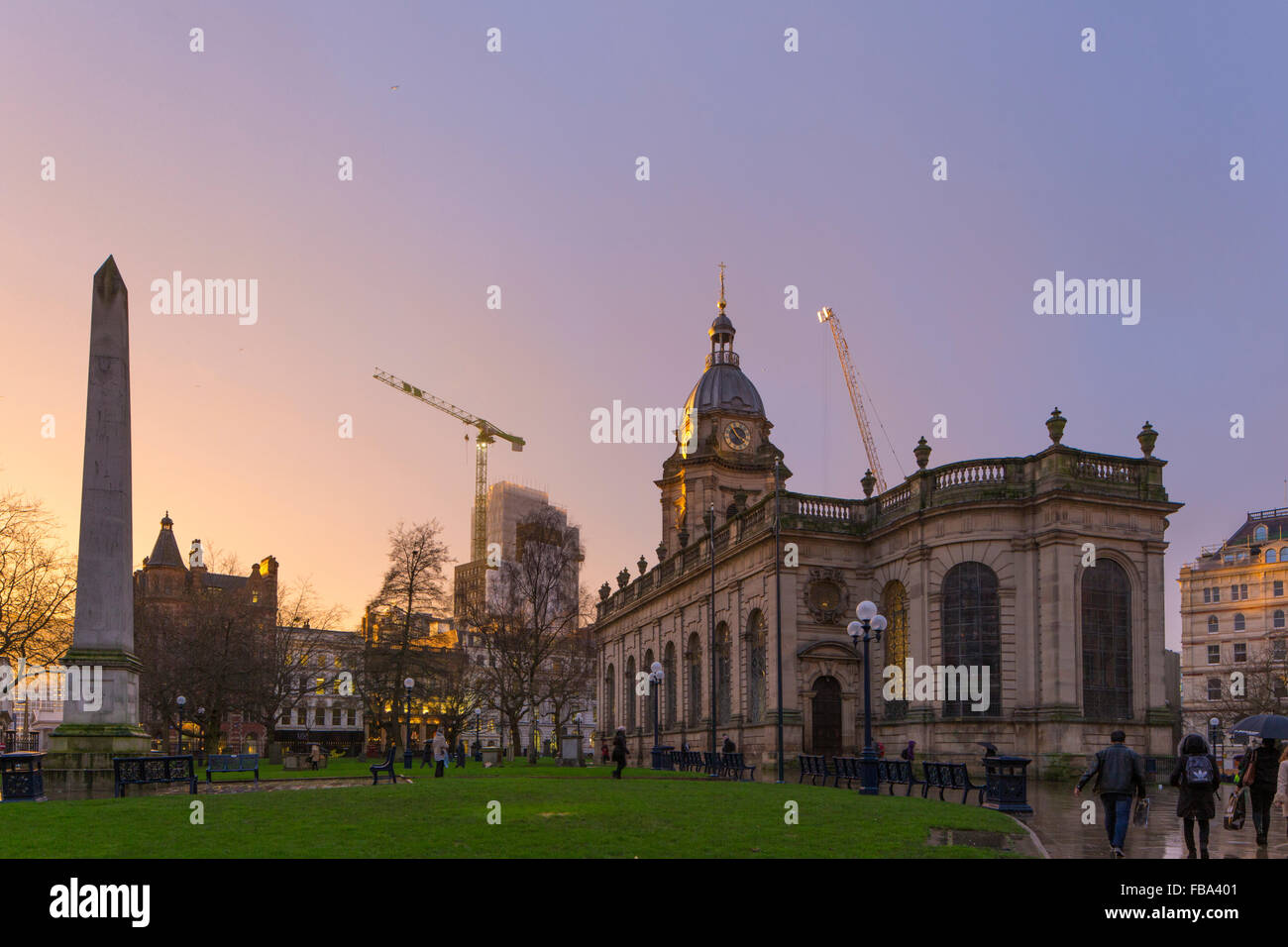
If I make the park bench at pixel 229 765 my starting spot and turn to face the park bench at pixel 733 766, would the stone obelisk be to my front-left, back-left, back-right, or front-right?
back-right

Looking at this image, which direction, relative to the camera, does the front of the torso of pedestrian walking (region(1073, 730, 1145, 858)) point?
away from the camera

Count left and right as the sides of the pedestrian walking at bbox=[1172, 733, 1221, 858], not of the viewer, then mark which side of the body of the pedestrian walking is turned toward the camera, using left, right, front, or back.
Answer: back

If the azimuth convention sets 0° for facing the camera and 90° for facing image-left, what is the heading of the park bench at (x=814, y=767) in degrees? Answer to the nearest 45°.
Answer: approximately 225°

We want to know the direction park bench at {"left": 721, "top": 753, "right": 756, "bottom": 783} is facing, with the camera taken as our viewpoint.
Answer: facing away from the viewer and to the right of the viewer

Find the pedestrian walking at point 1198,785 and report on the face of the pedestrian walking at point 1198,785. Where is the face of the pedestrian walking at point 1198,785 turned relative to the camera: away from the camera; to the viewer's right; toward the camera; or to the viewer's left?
away from the camera

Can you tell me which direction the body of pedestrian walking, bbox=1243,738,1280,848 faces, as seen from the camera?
away from the camera

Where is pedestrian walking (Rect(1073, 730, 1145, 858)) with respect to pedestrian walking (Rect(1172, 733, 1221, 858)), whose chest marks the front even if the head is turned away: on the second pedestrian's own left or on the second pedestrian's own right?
on the second pedestrian's own left
